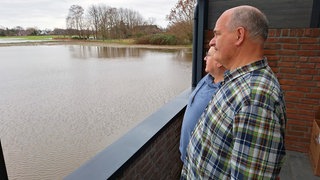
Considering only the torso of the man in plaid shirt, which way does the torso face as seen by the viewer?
to the viewer's left

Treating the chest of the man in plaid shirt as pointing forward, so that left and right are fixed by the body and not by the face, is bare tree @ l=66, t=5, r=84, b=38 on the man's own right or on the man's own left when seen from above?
on the man's own right

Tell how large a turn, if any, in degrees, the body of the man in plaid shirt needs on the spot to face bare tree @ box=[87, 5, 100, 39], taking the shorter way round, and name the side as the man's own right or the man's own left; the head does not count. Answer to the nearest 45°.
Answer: approximately 45° to the man's own right

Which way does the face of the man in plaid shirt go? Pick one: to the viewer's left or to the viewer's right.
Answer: to the viewer's left
